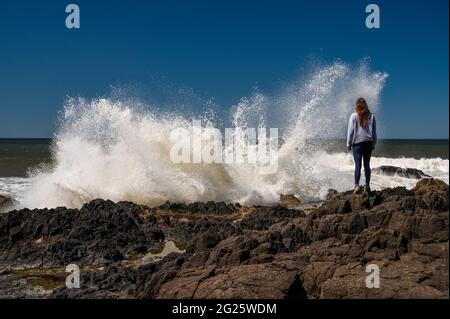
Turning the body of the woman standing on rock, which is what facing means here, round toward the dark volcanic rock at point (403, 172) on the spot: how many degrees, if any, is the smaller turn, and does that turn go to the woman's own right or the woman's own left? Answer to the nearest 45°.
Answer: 0° — they already face it

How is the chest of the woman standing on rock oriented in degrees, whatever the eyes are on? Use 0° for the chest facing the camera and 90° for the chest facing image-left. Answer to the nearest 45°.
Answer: approximately 180°
